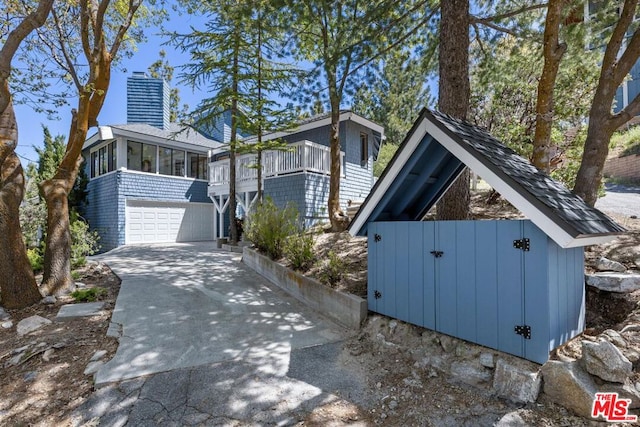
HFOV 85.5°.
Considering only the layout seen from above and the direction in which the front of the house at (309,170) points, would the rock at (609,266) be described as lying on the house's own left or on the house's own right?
on the house's own left

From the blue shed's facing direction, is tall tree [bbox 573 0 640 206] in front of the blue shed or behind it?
behind

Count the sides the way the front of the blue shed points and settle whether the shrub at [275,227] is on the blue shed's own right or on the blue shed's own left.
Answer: on the blue shed's own right

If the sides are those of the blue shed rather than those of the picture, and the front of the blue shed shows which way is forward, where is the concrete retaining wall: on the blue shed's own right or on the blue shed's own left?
on the blue shed's own right

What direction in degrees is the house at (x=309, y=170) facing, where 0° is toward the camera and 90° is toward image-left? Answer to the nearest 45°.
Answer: approximately 45°

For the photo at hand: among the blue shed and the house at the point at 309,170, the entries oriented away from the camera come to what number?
0

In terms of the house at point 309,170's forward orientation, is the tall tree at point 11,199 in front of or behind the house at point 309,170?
in front

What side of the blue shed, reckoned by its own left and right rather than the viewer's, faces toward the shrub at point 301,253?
right

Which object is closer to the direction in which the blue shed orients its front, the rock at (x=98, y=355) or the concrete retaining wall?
the rock

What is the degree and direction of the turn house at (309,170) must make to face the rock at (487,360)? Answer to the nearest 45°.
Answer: approximately 45° to its left

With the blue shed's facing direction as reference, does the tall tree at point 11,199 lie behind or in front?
in front
